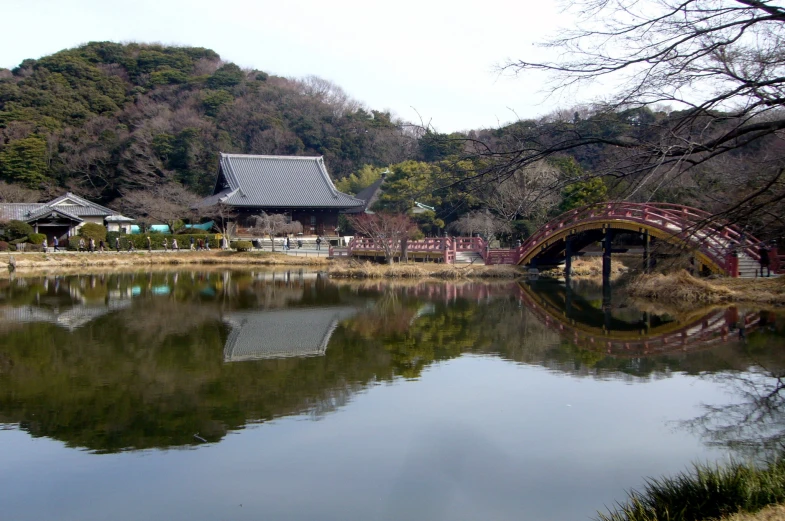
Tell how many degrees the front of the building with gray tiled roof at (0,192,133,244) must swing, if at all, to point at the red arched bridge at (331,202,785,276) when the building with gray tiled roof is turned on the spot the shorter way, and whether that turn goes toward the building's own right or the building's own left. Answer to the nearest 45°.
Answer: approximately 45° to the building's own left

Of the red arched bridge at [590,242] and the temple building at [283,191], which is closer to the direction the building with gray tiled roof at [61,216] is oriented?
the red arched bridge

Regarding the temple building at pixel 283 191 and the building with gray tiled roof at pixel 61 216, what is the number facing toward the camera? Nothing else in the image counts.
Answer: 2

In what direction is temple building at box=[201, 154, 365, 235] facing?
toward the camera

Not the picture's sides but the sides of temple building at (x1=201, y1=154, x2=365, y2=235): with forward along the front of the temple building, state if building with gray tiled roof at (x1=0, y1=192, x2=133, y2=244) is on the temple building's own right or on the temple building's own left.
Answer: on the temple building's own right

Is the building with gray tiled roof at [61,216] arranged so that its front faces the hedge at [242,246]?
no

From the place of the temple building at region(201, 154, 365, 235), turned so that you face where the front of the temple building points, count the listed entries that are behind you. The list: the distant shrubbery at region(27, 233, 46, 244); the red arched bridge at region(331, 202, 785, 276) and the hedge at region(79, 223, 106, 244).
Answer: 0

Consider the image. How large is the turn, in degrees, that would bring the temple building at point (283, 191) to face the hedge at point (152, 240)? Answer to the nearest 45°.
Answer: approximately 45° to its right

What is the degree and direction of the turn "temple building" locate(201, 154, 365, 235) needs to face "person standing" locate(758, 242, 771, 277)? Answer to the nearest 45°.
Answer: approximately 45° to its left

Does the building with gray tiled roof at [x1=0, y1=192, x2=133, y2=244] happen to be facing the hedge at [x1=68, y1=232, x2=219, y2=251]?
no

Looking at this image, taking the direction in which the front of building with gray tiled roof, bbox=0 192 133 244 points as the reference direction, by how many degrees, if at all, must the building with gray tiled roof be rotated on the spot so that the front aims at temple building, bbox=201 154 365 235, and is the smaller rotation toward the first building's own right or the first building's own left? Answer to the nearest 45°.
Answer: approximately 90° to the first building's own left

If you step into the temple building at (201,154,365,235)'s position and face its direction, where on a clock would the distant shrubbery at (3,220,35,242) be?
The distant shrubbery is roughly at 2 o'clock from the temple building.

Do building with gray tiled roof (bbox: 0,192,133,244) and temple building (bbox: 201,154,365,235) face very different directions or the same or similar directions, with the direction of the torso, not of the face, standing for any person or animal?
same or similar directions

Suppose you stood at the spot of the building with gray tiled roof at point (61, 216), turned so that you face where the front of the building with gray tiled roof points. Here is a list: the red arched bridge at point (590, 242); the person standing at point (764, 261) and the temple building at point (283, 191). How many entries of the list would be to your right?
0

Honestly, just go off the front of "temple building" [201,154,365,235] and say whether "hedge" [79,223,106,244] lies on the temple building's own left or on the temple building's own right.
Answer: on the temple building's own right

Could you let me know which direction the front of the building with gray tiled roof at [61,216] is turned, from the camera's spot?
facing the viewer
